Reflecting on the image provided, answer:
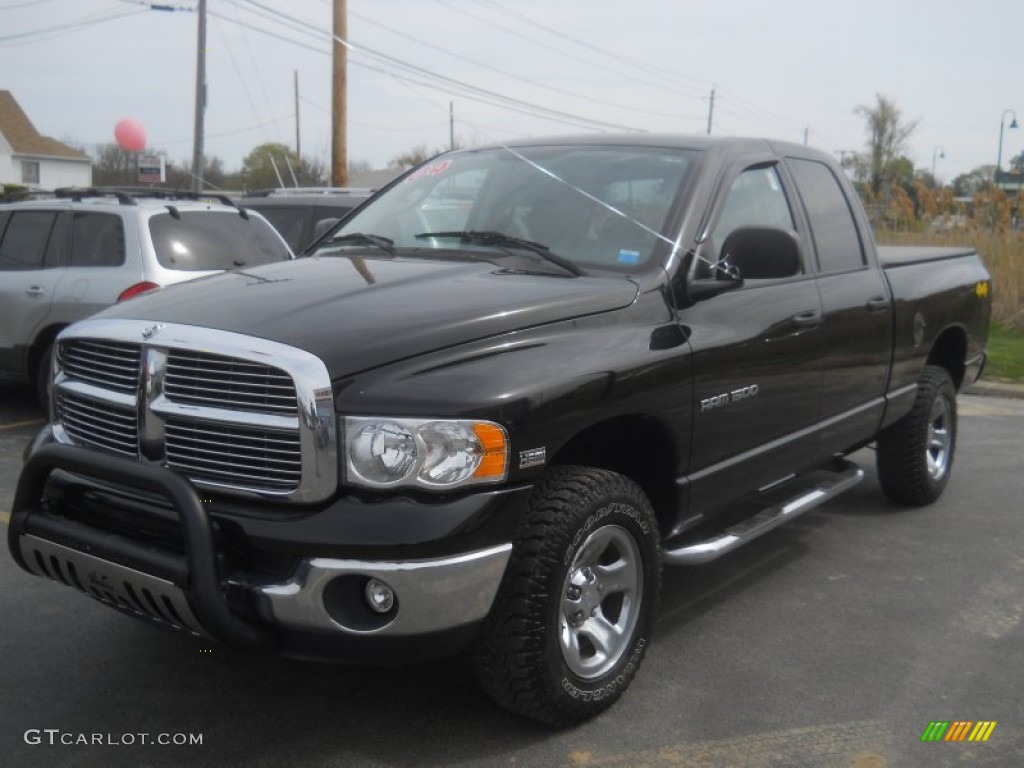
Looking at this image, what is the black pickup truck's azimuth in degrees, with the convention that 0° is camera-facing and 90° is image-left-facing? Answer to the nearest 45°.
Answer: approximately 45°

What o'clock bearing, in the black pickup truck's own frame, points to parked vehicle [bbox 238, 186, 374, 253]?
The parked vehicle is roughly at 4 o'clock from the black pickup truck.

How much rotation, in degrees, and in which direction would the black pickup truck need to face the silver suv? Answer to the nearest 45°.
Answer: approximately 90° to its right

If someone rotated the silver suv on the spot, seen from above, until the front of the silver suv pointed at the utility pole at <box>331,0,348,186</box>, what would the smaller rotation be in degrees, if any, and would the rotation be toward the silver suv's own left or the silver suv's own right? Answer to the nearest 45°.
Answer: approximately 45° to the silver suv's own right

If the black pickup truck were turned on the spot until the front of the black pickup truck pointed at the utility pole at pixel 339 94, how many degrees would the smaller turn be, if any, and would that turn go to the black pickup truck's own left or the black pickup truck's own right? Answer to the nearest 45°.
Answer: approximately 135° to the black pickup truck's own right

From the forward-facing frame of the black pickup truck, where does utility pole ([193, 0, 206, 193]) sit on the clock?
The utility pole is roughly at 4 o'clock from the black pickup truck.

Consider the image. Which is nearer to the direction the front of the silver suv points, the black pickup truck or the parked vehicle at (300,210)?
the parked vehicle

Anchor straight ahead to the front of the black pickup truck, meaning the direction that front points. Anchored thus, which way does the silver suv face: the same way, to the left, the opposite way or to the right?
to the right

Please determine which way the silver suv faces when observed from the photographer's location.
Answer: facing away from the viewer and to the left of the viewer

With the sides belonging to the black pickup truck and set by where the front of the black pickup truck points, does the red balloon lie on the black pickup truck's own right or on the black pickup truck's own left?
on the black pickup truck's own right

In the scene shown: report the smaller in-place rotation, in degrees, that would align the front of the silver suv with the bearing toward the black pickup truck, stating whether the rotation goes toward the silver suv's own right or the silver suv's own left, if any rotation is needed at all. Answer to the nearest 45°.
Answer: approximately 135° to the silver suv's own left

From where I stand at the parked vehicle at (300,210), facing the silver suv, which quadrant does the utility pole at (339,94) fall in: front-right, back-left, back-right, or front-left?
back-right
